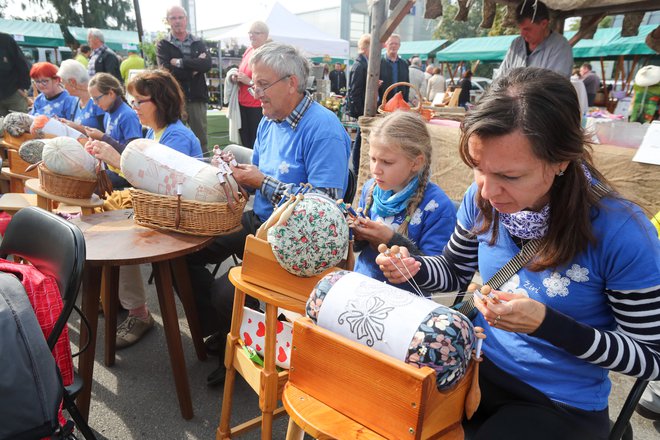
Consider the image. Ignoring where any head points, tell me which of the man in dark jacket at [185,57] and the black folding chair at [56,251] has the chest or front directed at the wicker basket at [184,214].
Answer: the man in dark jacket

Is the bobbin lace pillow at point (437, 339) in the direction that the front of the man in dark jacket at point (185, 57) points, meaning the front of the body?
yes

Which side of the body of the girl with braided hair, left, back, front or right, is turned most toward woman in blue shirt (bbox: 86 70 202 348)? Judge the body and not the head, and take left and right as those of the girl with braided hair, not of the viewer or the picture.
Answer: right

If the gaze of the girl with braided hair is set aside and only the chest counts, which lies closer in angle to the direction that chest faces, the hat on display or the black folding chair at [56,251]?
the black folding chair

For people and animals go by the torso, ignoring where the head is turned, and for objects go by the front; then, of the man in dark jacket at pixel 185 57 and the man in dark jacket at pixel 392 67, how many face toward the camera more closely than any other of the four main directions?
2

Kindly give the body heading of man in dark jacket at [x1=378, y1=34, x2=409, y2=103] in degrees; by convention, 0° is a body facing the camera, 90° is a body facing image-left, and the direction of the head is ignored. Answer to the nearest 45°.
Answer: approximately 0°

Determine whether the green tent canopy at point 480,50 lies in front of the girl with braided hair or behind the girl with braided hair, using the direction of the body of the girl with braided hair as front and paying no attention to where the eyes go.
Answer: behind

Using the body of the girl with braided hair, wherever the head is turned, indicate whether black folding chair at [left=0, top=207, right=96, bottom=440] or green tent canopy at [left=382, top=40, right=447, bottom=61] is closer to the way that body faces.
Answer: the black folding chair

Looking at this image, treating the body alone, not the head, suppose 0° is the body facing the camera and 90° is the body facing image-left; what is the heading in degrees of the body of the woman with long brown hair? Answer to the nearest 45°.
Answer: approximately 45°
